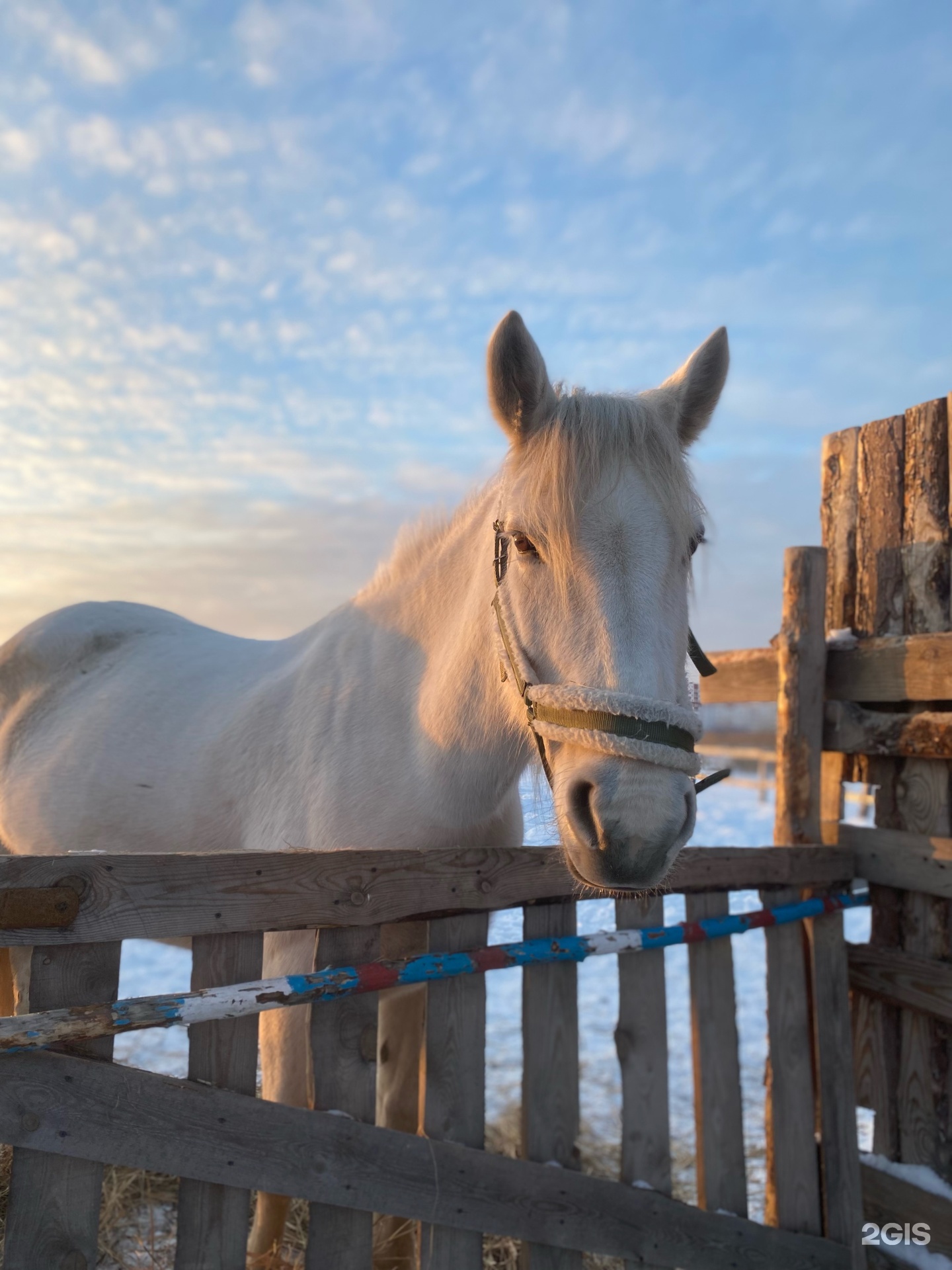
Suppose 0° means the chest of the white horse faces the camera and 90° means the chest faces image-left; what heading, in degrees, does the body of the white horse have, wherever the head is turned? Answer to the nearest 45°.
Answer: approximately 315°
